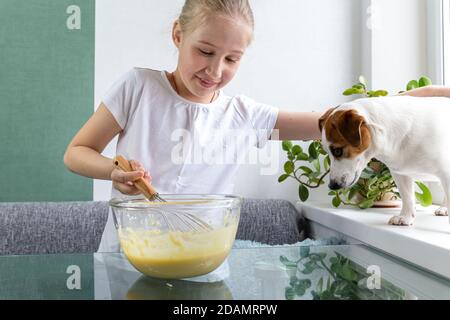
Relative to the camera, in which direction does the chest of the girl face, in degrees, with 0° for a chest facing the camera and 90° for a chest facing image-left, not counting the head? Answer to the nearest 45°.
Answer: approximately 0°

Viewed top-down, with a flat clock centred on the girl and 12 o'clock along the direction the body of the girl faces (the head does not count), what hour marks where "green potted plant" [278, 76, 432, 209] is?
The green potted plant is roughly at 8 o'clock from the girl.
